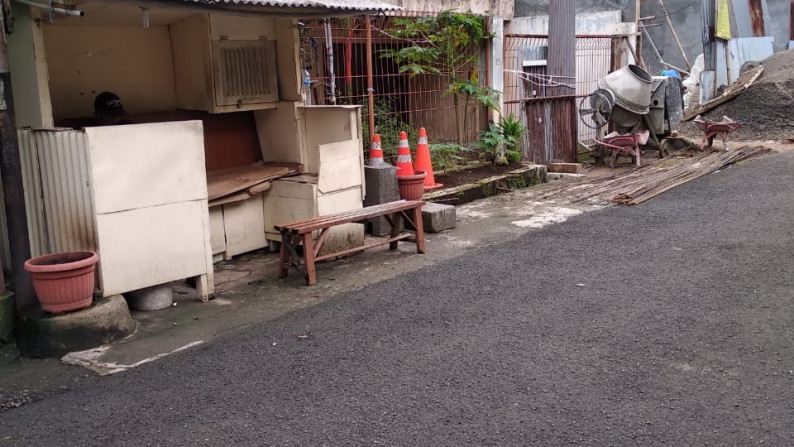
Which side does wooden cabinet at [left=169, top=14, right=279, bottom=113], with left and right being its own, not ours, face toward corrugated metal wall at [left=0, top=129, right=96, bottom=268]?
right

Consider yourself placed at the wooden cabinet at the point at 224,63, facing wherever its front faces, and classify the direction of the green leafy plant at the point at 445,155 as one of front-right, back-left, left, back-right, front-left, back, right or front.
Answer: left

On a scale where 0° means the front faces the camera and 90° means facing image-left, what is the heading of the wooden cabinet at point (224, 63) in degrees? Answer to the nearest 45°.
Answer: approximately 315°

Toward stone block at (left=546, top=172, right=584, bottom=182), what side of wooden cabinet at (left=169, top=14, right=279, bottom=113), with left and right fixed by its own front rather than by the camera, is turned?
left

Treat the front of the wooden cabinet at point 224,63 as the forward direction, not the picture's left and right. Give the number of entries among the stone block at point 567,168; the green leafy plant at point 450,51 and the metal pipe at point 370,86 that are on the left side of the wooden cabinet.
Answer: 3

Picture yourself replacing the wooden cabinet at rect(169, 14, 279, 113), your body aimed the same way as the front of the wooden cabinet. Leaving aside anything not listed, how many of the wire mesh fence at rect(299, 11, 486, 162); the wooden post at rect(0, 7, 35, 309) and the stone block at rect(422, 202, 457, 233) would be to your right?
1

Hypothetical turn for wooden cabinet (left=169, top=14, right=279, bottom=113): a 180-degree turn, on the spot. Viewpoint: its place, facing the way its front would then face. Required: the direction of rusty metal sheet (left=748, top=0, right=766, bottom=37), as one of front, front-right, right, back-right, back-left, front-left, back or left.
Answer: right

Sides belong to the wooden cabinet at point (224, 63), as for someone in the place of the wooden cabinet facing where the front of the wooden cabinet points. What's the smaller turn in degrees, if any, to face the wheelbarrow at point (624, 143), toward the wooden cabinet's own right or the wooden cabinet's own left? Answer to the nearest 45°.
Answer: approximately 90° to the wooden cabinet's own left

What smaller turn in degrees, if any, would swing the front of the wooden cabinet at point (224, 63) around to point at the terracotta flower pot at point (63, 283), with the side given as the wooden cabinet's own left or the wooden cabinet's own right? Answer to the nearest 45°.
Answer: approximately 90° to the wooden cabinet's own right

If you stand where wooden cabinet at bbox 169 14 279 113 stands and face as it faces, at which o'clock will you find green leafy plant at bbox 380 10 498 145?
The green leafy plant is roughly at 9 o'clock from the wooden cabinet.

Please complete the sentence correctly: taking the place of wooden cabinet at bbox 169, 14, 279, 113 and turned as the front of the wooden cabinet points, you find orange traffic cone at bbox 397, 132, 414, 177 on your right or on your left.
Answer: on your left

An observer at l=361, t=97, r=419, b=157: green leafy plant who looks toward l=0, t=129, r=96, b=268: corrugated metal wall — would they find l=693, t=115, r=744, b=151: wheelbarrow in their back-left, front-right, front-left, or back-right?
back-left

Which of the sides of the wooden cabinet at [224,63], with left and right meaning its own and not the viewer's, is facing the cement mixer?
left

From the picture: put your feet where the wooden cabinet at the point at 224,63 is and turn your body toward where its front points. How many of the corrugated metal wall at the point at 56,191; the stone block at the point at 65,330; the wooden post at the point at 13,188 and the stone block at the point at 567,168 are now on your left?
1

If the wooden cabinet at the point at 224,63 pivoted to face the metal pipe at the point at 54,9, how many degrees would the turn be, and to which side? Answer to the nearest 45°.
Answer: approximately 90° to its right
